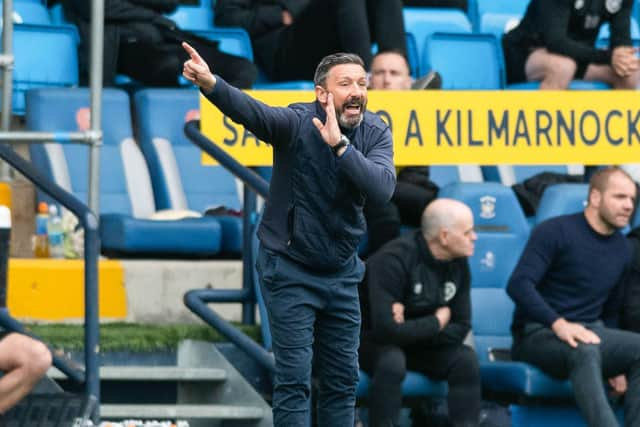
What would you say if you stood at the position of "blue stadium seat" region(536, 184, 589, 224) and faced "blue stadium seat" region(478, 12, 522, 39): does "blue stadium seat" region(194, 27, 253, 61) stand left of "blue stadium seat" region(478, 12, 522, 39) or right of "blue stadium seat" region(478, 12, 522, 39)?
left

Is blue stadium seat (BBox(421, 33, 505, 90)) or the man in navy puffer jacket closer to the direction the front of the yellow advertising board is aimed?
the man in navy puffer jacket

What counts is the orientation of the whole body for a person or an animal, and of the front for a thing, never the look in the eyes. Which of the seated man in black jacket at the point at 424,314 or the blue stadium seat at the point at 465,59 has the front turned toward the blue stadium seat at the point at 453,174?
the blue stadium seat at the point at 465,59

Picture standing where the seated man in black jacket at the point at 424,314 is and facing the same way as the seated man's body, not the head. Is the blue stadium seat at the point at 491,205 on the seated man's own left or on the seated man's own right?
on the seated man's own left

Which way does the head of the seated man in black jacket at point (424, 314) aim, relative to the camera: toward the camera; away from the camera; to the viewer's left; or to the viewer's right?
to the viewer's right

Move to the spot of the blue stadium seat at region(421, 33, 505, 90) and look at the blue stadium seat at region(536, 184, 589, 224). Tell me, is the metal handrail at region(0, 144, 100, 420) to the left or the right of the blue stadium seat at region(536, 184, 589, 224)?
right

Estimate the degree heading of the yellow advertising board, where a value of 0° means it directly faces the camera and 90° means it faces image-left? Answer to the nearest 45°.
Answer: approximately 0°

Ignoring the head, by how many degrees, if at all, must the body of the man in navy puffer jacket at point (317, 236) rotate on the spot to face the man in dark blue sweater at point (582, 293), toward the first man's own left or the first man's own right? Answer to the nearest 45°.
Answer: approximately 90° to the first man's own left

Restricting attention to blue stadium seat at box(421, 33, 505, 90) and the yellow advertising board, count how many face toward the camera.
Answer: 2

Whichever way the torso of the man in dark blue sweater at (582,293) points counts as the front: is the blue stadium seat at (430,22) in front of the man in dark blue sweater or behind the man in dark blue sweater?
behind

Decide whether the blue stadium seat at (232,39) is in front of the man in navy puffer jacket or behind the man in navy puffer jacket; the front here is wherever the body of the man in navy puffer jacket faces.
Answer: behind

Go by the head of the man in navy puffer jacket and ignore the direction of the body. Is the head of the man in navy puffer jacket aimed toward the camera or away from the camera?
toward the camera

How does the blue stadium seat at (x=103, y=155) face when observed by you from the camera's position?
facing the viewer and to the right of the viewer

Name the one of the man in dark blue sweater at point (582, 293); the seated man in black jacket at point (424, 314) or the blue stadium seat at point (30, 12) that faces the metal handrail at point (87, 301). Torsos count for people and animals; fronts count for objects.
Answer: the blue stadium seat

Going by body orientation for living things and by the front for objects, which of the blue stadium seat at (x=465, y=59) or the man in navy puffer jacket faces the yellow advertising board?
the blue stadium seat
